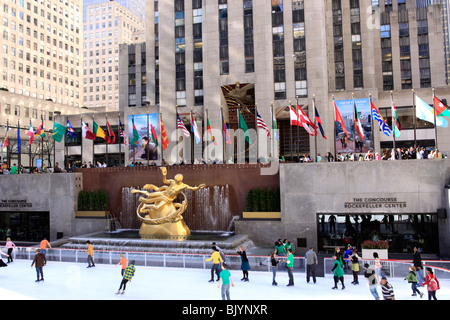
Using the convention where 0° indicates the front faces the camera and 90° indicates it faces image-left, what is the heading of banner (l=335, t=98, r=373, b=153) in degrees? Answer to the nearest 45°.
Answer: approximately 0°

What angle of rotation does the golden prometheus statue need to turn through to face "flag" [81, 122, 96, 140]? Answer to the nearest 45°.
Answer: approximately 135° to its right

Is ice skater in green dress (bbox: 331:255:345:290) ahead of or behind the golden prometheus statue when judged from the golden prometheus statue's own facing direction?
ahead

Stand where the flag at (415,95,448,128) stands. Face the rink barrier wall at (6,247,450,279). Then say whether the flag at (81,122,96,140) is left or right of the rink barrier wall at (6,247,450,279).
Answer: right

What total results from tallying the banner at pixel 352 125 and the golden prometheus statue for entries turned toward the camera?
2

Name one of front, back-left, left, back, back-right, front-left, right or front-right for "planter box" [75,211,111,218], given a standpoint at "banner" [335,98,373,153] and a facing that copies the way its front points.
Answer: front-right

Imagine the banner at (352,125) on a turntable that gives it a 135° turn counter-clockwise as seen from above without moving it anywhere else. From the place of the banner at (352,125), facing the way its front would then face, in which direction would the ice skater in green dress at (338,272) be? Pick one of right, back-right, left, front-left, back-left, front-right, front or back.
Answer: back-right

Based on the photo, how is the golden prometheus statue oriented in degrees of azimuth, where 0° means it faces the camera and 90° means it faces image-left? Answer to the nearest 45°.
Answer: approximately 0°

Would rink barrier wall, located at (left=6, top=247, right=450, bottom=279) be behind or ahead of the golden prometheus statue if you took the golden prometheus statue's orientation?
ahead

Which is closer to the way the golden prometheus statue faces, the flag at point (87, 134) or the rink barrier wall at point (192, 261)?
the rink barrier wall

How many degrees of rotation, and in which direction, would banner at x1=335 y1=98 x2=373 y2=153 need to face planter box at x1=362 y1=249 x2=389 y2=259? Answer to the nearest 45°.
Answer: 0° — it already faces it

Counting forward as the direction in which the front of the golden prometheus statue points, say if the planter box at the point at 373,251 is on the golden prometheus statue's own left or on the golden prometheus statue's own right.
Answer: on the golden prometheus statue's own left

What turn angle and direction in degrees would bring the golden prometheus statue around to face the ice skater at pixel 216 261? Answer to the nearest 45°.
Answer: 0° — it already faces them

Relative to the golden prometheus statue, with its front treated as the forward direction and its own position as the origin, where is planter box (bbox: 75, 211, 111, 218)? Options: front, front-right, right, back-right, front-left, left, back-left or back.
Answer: back-right
